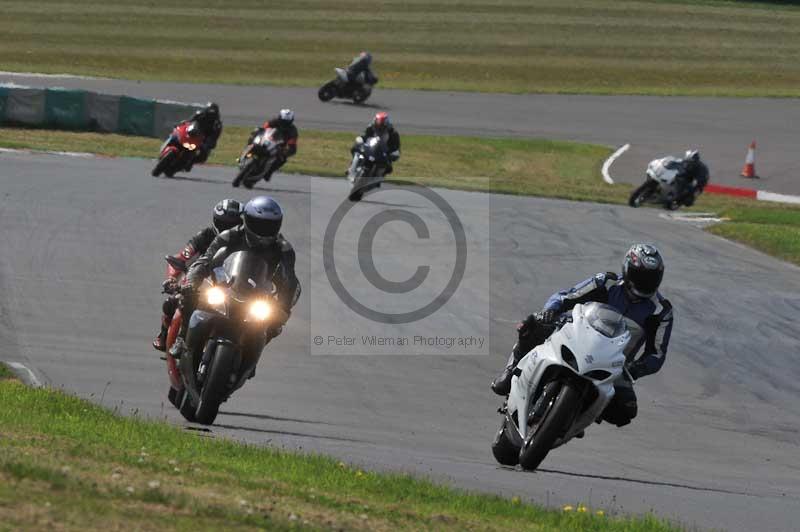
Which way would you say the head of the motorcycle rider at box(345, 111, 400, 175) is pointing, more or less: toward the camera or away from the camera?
toward the camera

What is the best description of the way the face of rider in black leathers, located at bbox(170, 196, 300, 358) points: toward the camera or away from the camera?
toward the camera

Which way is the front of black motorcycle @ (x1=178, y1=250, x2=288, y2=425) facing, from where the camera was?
facing the viewer

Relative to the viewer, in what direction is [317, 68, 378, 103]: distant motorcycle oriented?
to the viewer's left

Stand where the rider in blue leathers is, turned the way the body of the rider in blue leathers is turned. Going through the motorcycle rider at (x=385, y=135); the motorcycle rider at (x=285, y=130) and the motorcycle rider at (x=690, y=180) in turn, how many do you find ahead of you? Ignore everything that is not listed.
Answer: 0

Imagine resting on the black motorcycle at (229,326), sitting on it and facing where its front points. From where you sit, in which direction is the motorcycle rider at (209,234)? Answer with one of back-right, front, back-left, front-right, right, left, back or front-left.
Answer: back

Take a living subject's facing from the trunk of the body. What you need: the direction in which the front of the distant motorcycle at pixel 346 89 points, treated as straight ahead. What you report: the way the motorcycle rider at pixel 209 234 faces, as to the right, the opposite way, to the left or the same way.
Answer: to the left

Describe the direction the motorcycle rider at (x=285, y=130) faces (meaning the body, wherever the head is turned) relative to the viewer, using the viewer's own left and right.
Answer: facing the viewer and to the left of the viewer

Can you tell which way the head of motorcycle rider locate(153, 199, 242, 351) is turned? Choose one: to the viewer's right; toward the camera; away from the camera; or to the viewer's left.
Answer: toward the camera

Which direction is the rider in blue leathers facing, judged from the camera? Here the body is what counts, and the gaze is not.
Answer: toward the camera

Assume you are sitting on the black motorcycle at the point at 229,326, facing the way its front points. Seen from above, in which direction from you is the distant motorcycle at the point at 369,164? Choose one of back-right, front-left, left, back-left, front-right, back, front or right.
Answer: back

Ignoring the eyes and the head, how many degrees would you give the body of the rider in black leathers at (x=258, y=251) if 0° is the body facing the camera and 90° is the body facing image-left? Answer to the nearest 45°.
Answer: approximately 0°

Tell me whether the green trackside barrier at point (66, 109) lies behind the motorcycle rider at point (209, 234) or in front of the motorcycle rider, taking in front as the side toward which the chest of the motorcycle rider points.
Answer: behind

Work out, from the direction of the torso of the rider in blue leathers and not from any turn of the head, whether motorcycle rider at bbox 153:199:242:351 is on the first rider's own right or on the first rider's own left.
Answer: on the first rider's own right

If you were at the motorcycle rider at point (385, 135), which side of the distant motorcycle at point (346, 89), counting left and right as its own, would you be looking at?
left
